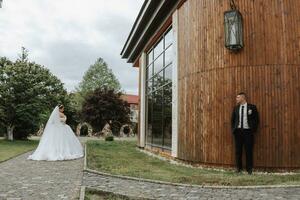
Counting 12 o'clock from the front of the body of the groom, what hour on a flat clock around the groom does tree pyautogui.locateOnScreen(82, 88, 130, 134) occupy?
The tree is roughly at 5 o'clock from the groom.

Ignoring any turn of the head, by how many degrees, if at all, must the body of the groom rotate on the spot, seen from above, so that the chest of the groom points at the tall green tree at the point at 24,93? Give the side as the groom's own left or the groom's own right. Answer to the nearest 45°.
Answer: approximately 135° to the groom's own right

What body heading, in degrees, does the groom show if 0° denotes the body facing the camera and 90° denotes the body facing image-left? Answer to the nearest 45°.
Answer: approximately 0°
